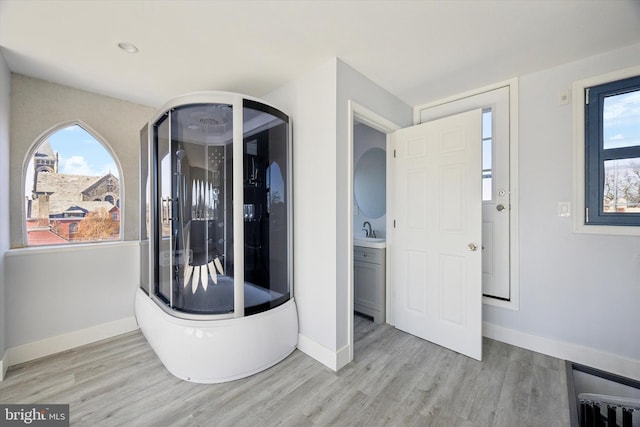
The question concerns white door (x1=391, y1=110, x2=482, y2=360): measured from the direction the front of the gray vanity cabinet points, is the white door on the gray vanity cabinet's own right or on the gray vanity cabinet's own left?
on the gray vanity cabinet's own left

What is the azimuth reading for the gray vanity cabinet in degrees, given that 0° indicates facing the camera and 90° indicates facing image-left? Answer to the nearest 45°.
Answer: approximately 45°

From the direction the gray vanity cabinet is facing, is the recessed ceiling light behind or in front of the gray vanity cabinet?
in front

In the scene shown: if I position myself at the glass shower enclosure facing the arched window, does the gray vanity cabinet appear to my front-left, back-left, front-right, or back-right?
back-right

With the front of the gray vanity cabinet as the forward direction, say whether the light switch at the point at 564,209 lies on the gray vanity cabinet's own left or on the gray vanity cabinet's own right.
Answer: on the gray vanity cabinet's own left

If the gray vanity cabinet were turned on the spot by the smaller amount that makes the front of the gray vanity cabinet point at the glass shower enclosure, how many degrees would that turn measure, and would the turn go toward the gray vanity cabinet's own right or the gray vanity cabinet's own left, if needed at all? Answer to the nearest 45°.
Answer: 0° — it already faces it
